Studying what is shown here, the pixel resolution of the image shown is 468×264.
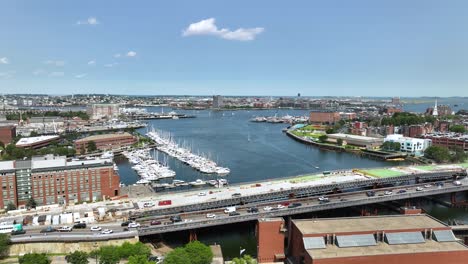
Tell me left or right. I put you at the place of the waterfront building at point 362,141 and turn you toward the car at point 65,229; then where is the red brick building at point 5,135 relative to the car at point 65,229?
right

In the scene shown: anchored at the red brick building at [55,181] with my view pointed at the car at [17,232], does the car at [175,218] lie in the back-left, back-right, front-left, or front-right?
front-left

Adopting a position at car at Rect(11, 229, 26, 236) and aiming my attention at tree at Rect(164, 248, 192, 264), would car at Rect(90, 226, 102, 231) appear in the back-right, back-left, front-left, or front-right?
front-left

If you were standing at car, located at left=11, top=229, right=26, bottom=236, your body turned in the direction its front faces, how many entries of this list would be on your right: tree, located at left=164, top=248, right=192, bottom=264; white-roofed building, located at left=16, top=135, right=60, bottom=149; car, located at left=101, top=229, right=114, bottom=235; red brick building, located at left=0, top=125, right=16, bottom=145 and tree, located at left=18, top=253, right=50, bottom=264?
2

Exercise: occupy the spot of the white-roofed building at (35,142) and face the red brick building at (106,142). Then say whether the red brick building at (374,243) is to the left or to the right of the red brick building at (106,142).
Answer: right
